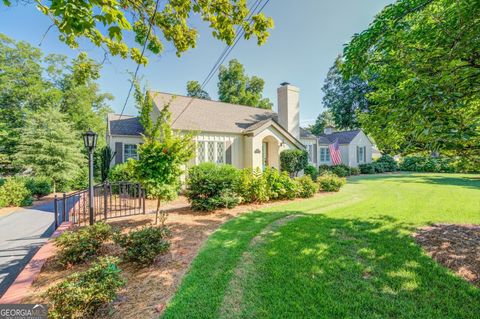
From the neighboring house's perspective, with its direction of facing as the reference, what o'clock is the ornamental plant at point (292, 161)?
The ornamental plant is roughly at 2 o'clock from the neighboring house.

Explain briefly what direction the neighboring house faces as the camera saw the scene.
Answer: facing the viewer and to the right of the viewer

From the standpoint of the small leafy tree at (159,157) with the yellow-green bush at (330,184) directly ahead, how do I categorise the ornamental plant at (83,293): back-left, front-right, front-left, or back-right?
back-right

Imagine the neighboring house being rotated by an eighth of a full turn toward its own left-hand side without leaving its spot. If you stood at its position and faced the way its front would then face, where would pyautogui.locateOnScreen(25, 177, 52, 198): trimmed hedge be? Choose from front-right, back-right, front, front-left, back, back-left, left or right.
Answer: back-right

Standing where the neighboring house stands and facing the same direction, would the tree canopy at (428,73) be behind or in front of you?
in front

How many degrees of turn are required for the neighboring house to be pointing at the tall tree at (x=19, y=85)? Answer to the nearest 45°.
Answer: approximately 90° to its right

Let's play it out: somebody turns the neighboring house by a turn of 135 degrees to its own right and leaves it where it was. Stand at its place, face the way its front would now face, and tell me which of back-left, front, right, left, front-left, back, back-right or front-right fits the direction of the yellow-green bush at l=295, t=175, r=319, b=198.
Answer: left

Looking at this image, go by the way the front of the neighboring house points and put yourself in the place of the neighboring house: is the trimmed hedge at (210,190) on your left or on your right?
on your right

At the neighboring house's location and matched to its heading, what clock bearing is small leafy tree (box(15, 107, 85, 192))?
The small leafy tree is roughly at 3 o'clock from the neighboring house.

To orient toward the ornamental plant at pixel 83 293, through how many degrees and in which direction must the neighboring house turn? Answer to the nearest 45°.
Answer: approximately 45° to its right

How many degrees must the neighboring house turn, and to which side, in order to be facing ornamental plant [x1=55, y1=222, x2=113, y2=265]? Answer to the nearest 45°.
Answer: approximately 45° to its right

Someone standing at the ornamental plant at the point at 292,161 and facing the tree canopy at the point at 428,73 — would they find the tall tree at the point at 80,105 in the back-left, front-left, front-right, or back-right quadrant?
back-right

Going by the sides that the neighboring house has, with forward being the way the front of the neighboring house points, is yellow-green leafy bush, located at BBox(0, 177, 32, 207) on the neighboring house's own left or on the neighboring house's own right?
on the neighboring house's own right

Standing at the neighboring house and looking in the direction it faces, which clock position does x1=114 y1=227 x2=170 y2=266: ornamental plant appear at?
The ornamental plant is roughly at 2 o'clock from the neighboring house.

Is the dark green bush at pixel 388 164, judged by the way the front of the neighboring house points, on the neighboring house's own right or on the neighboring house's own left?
on the neighboring house's own left

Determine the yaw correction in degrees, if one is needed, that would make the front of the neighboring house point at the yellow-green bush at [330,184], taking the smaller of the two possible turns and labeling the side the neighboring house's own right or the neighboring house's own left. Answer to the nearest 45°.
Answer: approximately 45° to the neighboring house's own right

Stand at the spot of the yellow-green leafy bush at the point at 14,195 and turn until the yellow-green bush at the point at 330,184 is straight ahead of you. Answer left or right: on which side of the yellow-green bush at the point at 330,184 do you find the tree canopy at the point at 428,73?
right

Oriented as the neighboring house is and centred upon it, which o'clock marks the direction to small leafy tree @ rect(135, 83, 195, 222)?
The small leafy tree is roughly at 2 o'clock from the neighboring house.
